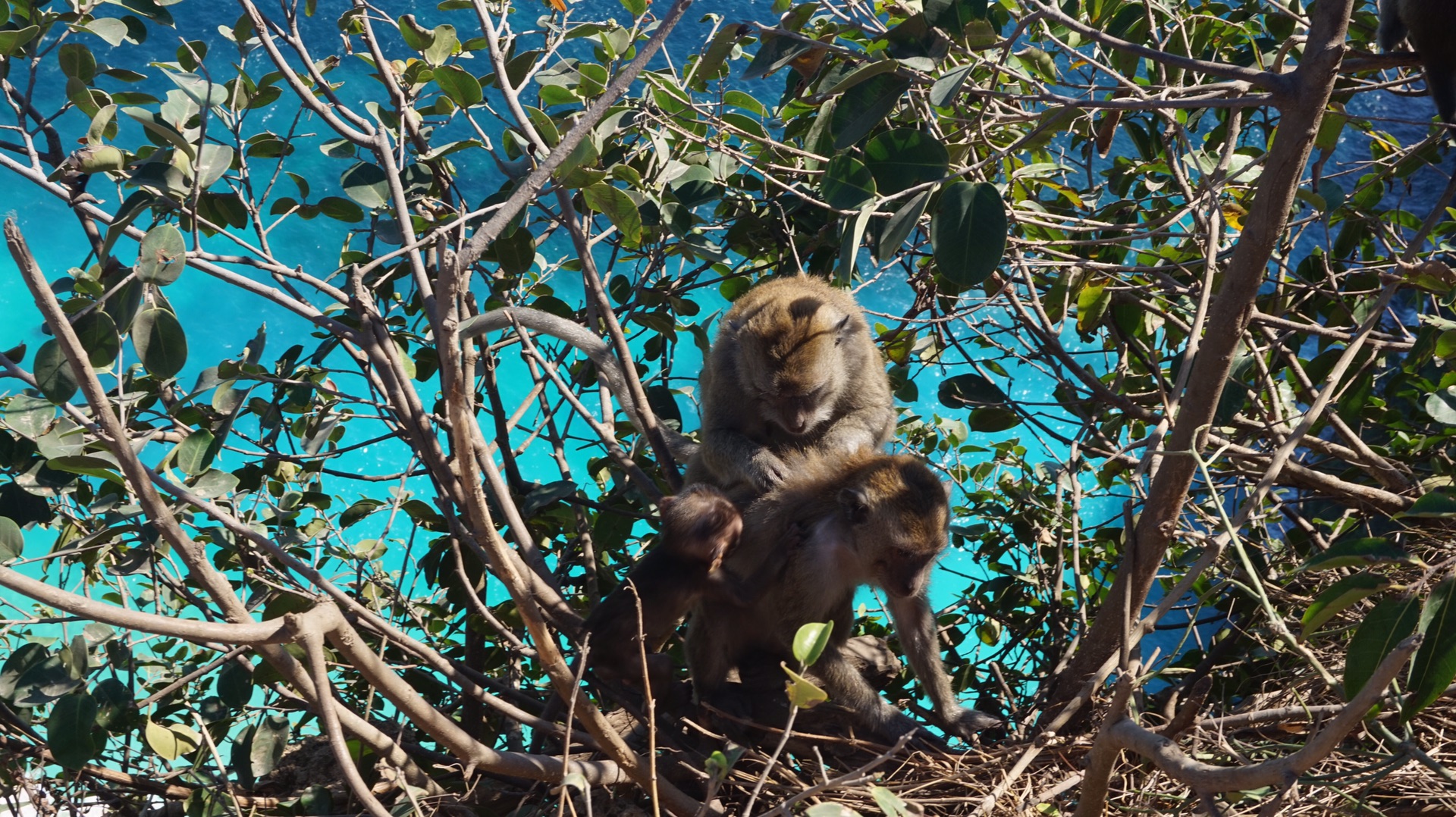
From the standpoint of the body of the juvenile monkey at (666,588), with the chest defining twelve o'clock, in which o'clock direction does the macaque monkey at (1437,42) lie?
The macaque monkey is roughly at 1 o'clock from the juvenile monkey.

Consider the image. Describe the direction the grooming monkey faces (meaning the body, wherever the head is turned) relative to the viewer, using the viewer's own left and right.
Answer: facing the viewer

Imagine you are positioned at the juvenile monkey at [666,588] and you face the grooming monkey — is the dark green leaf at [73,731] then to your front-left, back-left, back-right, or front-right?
back-left

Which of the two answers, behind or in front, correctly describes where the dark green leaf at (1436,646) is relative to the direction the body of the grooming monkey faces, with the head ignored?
in front

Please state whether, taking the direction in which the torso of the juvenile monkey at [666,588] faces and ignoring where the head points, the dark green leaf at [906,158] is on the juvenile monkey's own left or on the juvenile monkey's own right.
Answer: on the juvenile monkey's own right

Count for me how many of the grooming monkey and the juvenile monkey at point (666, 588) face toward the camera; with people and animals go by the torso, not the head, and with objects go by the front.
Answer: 1

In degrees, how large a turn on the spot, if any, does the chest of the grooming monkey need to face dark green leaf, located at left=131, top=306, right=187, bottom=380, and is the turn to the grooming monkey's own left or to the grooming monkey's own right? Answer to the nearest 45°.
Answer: approximately 45° to the grooming monkey's own right

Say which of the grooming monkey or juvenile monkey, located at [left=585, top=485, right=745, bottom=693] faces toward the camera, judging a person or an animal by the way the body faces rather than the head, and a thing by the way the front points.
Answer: the grooming monkey

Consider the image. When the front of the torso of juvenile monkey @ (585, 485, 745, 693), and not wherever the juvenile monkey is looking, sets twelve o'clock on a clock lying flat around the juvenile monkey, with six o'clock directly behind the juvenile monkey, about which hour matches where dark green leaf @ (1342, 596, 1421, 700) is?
The dark green leaf is roughly at 2 o'clock from the juvenile monkey.

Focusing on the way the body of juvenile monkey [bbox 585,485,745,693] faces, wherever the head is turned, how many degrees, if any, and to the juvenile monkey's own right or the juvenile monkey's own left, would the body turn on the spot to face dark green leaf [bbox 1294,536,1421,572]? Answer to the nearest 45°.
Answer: approximately 45° to the juvenile monkey's own right

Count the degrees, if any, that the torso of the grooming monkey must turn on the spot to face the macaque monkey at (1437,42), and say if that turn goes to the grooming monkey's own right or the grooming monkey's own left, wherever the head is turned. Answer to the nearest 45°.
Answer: approximately 45° to the grooming monkey's own left
